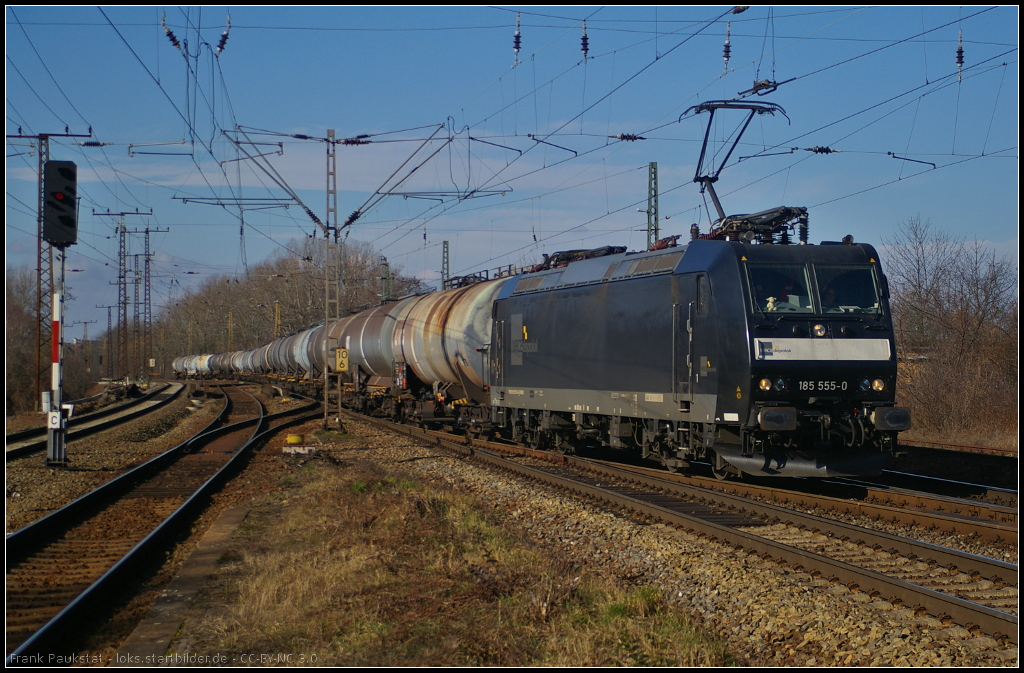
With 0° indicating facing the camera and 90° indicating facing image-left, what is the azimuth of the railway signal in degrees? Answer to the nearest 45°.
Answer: approximately 0°

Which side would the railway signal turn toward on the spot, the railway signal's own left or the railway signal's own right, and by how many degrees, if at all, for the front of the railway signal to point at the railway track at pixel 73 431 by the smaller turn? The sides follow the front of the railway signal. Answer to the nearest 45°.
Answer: approximately 180°

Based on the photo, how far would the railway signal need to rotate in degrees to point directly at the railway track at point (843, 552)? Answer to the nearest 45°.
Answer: approximately 45° to its left

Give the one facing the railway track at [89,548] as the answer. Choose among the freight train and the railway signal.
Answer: the railway signal

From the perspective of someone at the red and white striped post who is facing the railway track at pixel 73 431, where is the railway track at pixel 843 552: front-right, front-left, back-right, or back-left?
back-right

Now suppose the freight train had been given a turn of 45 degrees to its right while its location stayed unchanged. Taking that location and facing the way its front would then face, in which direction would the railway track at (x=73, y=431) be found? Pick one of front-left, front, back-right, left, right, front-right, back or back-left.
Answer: back-right

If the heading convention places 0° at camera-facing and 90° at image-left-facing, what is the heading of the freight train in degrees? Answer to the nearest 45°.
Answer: approximately 315°
